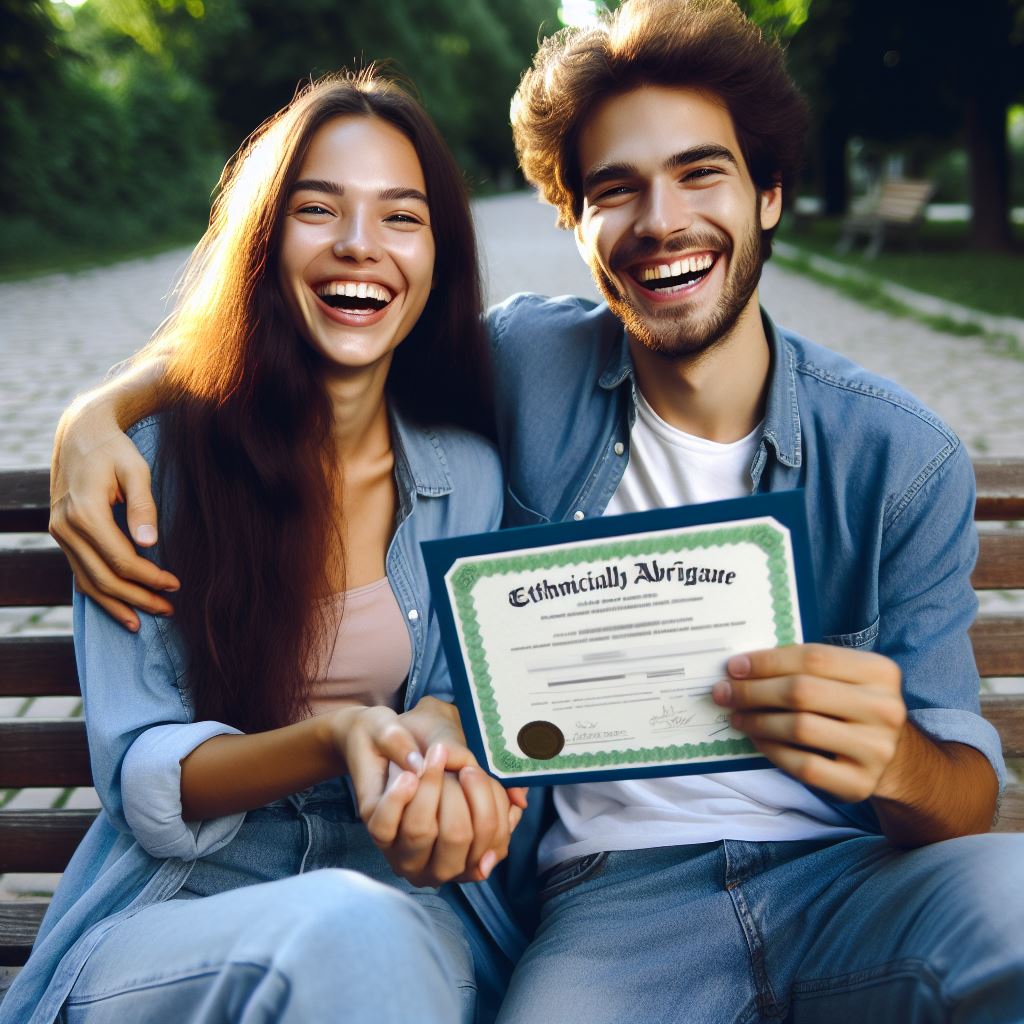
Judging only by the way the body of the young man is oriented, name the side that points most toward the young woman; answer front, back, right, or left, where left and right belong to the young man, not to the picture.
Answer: right

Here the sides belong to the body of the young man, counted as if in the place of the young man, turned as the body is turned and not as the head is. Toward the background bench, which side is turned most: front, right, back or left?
back

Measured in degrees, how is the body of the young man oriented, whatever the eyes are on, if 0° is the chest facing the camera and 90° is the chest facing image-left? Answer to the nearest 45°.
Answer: approximately 0°

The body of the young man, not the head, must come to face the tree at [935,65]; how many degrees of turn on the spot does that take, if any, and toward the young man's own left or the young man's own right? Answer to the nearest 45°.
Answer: approximately 180°

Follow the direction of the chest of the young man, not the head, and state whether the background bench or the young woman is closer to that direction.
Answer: the young woman

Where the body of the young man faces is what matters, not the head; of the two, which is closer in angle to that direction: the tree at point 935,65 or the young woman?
the young woman
